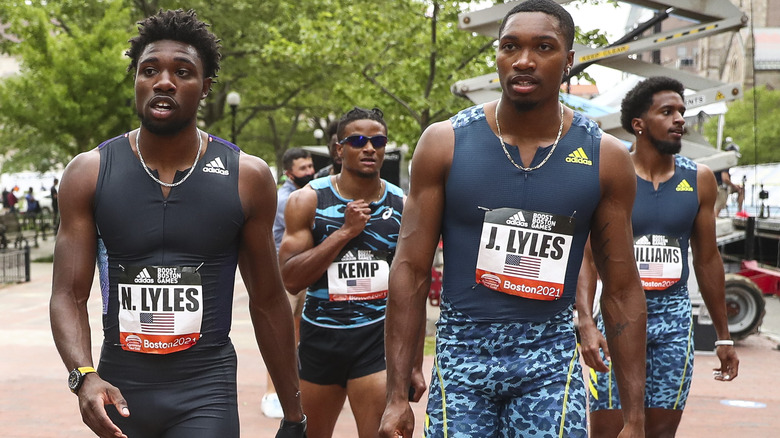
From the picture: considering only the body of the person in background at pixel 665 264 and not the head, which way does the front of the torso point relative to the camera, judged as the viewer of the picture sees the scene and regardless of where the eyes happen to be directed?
toward the camera

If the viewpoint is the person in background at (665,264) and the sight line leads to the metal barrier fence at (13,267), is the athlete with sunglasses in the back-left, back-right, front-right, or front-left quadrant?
front-left

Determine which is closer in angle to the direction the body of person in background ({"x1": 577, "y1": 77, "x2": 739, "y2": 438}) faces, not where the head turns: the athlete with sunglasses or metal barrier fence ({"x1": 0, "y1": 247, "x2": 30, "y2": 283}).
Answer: the athlete with sunglasses

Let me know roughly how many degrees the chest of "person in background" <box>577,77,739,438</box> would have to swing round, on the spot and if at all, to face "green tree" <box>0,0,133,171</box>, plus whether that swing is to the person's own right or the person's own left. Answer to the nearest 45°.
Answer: approximately 135° to the person's own right

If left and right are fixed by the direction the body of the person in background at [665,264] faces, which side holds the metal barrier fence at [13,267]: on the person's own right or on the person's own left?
on the person's own right

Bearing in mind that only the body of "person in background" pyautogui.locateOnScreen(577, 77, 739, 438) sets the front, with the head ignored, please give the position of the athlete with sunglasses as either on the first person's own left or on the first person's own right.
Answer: on the first person's own right

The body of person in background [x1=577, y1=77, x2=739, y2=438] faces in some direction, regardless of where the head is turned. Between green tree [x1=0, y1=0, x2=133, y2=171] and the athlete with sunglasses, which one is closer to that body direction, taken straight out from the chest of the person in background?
the athlete with sunglasses
